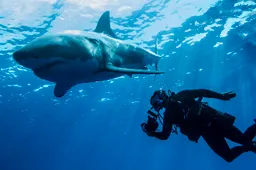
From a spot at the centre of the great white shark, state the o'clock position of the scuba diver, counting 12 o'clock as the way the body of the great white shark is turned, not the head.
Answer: The scuba diver is roughly at 8 o'clock from the great white shark.
